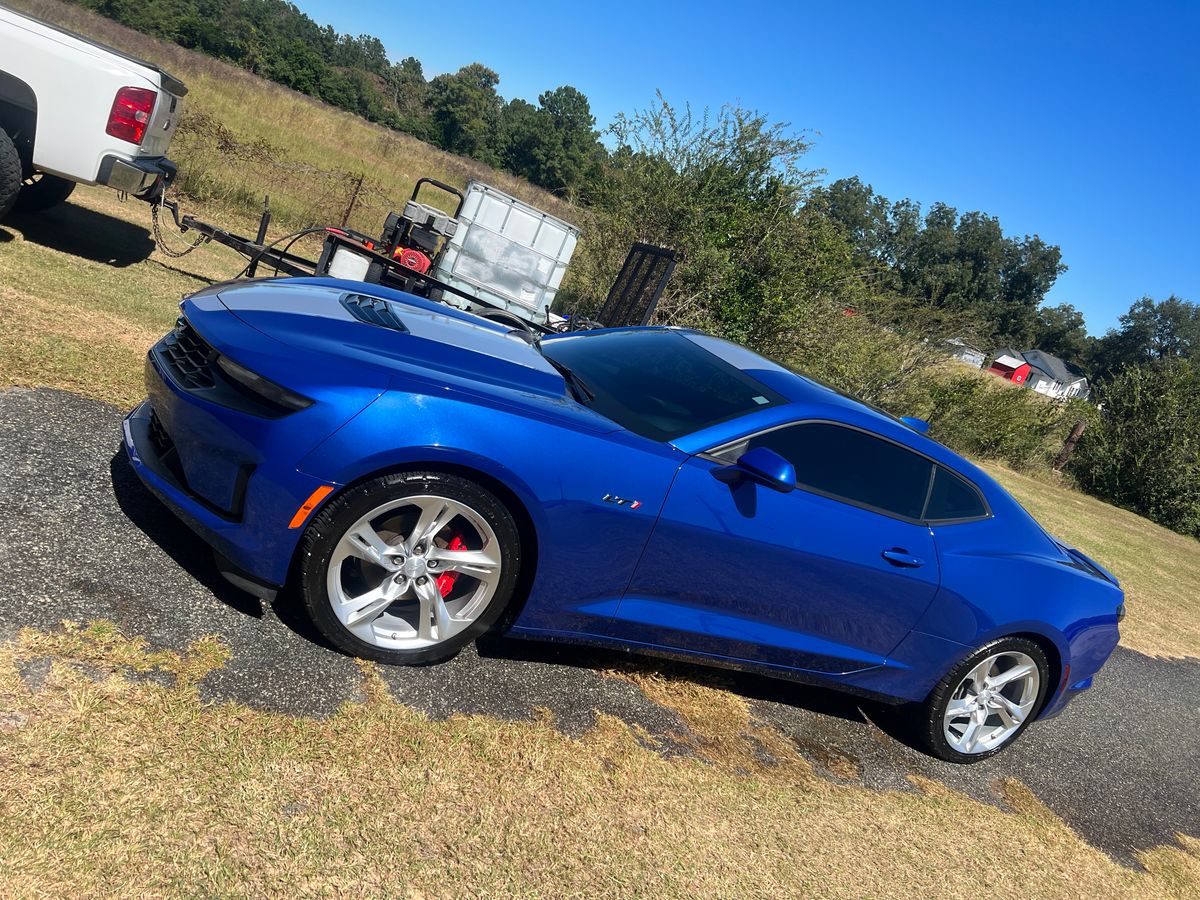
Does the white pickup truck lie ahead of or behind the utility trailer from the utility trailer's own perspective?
ahead

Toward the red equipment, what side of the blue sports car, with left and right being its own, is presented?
right

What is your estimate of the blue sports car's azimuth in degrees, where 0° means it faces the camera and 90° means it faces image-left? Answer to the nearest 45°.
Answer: approximately 45°

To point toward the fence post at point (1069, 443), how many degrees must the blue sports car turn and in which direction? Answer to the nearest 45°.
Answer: approximately 180°

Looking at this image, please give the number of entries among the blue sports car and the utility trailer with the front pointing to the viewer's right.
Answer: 0

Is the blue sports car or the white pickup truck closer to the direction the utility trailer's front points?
the white pickup truck

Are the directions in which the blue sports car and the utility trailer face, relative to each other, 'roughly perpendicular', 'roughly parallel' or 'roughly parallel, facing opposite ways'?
roughly parallel

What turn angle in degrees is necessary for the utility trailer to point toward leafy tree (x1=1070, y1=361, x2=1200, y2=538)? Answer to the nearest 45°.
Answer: approximately 135° to its right

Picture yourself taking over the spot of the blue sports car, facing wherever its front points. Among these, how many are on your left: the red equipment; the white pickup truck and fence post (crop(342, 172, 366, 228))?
0

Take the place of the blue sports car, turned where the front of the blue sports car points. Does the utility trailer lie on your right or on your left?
on your right

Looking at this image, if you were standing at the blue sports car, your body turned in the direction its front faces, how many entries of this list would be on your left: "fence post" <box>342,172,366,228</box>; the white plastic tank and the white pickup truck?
0

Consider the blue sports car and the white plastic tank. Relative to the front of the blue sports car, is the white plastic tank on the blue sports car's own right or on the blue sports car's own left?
on the blue sports car's own right

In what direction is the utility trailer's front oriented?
to the viewer's left
